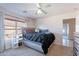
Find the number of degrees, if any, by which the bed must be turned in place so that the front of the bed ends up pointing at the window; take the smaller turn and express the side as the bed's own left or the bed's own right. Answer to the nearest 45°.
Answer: approximately 135° to the bed's own right

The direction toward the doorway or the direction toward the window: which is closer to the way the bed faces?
the doorway

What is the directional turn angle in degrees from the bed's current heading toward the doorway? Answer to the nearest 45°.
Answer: approximately 45° to its left

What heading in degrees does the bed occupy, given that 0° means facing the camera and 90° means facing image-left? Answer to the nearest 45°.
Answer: approximately 315°
